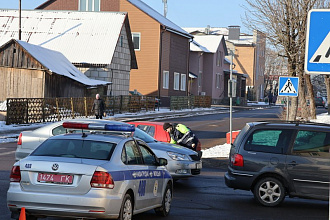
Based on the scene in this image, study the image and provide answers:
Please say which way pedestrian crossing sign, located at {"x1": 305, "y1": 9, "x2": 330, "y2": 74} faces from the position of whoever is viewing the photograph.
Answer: facing the viewer

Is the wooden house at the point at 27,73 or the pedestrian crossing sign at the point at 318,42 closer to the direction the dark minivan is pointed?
the pedestrian crossing sign

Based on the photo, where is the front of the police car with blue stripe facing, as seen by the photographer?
facing away from the viewer and to the right of the viewer

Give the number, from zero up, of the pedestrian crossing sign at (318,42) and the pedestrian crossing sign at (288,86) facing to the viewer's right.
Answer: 0

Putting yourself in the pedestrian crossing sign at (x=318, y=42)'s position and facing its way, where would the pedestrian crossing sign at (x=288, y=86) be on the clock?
the pedestrian crossing sign at (x=288, y=86) is roughly at 6 o'clock from the pedestrian crossing sign at (x=318, y=42).

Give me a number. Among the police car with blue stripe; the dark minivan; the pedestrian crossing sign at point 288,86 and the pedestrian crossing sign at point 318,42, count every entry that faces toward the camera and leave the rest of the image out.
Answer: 2

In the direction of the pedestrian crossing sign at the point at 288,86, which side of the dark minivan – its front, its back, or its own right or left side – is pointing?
left

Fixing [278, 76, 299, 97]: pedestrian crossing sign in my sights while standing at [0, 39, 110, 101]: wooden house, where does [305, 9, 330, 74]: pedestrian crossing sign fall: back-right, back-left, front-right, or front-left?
front-right

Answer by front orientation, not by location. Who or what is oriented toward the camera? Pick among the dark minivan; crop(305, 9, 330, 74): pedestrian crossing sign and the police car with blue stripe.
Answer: the pedestrian crossing sign

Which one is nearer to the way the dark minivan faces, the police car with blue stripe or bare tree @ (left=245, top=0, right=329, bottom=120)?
the bare tree

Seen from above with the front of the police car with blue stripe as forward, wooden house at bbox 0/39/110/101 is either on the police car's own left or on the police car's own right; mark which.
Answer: on the police car's own left

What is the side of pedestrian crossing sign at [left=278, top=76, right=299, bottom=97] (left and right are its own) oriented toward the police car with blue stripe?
front

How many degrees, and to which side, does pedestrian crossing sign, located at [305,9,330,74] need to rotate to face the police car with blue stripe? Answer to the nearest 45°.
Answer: approximately 90° to its right

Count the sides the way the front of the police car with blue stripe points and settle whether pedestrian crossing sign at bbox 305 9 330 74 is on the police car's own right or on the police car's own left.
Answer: on the police car's own right

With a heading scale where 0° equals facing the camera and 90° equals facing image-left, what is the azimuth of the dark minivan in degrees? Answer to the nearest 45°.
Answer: approximately 270°

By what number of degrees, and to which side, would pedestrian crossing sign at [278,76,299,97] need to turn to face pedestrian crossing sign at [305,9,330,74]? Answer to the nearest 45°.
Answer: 0° — it already faces it
